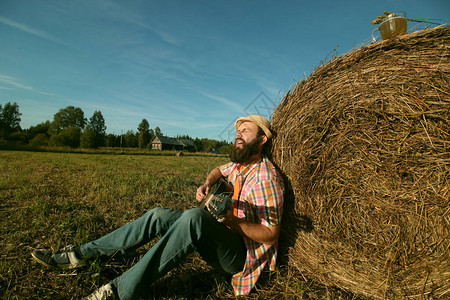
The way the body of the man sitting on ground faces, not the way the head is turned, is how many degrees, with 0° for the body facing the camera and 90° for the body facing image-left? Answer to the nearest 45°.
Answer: approximately 90°

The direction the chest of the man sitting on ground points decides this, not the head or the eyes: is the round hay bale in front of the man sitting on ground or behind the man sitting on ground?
behind
